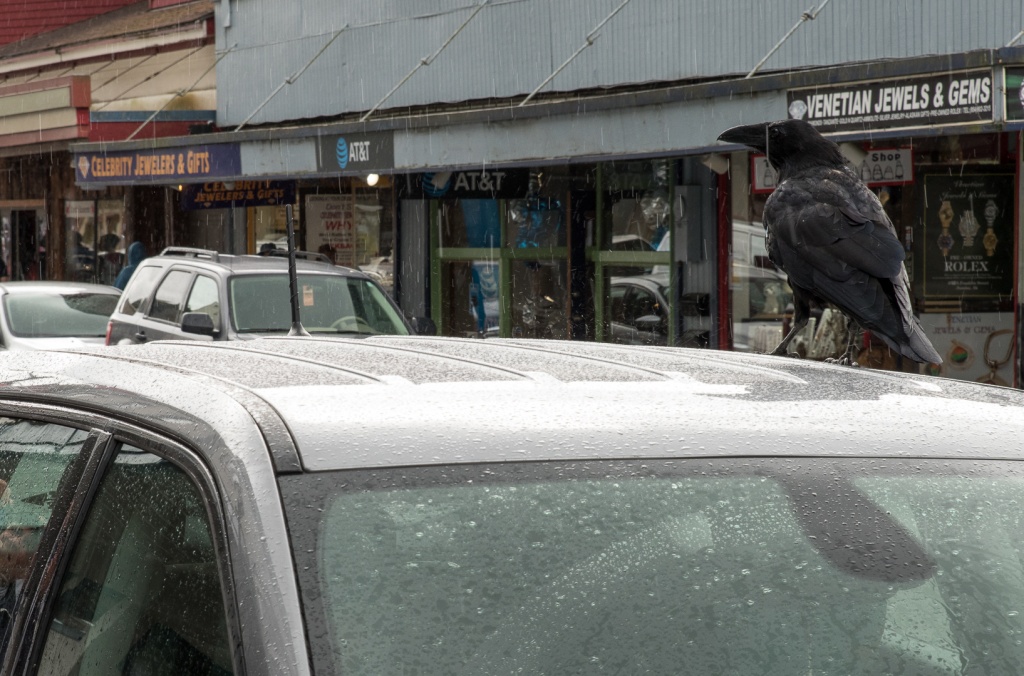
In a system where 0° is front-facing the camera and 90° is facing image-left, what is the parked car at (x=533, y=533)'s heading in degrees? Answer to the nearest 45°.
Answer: approximately 315°

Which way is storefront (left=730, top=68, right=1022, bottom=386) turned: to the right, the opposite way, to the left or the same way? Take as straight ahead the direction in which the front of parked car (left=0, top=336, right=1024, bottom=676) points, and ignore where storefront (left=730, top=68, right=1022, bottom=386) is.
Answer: to the right

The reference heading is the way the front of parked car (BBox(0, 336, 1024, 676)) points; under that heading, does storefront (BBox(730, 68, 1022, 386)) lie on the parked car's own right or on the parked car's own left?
on the parked car's own left

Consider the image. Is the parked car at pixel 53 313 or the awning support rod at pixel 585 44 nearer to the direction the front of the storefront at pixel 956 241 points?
the parked car

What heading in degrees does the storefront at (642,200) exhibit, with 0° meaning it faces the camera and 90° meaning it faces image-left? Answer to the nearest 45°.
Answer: approximately 45°

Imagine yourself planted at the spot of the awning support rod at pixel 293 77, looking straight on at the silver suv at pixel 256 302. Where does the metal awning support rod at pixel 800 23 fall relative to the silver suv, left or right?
left

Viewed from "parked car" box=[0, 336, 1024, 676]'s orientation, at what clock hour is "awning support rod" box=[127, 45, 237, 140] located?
The awning support rod is roughly at 7 o'clock from the parked car.

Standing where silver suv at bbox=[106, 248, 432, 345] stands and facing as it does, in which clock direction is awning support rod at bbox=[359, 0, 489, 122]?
The awning support rod is roughly at 8 o'clock from the silver suv.

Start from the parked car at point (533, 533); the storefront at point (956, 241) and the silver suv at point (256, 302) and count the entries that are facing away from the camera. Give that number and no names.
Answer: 0

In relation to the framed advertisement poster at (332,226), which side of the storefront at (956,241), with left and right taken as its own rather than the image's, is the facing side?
right

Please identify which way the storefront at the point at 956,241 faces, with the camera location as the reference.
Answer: facing the viewer and to the left of the viewer

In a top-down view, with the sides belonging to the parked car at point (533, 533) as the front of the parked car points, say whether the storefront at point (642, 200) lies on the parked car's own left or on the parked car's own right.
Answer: on the parked car's own left

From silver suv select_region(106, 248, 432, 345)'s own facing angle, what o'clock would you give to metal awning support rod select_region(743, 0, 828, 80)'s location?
The metal awning support rod is roughly at 10 o'clock from the silver suv.

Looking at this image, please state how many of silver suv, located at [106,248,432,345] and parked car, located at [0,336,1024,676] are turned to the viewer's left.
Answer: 0
